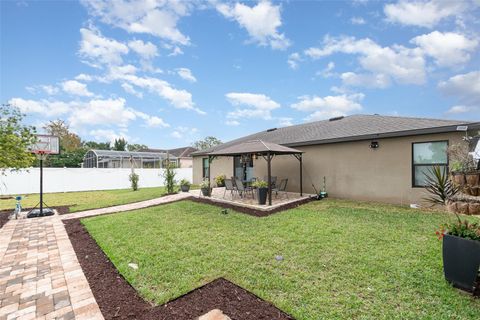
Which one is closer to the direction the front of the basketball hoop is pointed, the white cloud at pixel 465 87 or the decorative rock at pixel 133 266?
the decorative rock

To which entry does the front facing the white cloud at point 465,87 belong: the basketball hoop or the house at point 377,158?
the house

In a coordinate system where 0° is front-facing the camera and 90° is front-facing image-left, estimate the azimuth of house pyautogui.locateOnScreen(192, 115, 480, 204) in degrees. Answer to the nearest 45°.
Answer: approximately 225°

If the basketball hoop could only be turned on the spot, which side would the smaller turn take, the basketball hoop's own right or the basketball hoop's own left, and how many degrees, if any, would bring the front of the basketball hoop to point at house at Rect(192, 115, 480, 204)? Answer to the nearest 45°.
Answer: approximately 90° to the basketball hoop's own left

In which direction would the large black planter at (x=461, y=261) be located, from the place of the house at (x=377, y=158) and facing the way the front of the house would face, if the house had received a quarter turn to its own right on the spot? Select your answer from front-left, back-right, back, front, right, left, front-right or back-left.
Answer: front-right

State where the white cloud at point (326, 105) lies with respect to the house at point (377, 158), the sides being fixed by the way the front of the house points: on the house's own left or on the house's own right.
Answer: on the house's own left

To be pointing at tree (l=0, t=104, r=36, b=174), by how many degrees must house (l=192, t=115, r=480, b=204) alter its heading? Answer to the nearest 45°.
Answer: approximately 180°
